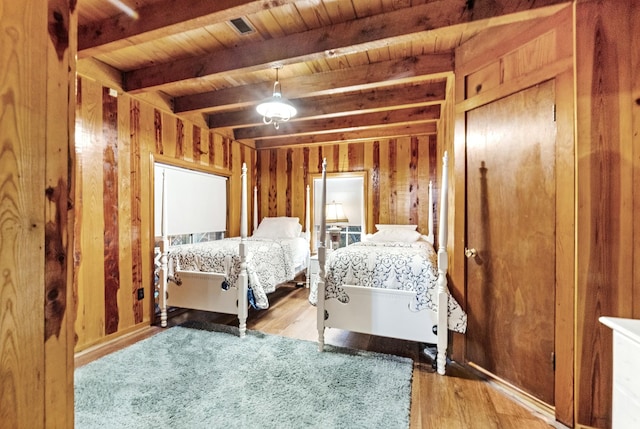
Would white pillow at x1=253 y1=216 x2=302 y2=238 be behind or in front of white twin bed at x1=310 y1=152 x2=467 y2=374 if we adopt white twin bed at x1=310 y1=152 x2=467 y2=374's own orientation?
behind

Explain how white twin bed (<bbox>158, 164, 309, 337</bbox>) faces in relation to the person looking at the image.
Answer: facing the viewer and to the left of the viewer

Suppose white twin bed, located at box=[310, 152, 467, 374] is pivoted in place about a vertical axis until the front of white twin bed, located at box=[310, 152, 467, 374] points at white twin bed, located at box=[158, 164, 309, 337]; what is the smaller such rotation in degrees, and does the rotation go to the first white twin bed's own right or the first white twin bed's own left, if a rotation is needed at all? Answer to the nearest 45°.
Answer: approximately 90° to the first white twin bed's own right

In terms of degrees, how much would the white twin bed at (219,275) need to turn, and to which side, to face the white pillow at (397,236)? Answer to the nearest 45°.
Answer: approximately 135° to its left

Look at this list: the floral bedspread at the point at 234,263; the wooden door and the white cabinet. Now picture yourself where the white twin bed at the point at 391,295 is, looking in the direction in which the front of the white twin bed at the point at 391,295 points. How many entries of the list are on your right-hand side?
1

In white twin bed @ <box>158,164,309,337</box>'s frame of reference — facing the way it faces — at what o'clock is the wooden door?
The wooden door is roughly at 9 o'clock from the white twin bed.

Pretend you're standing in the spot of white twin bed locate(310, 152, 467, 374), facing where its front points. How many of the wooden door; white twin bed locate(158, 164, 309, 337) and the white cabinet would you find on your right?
1

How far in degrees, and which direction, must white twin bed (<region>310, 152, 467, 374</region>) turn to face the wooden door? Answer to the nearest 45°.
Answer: approximately 90° to its left

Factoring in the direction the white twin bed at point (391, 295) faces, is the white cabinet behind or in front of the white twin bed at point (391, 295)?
in front

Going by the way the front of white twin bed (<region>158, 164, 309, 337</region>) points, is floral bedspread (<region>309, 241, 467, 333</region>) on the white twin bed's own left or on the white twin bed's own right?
on the white twin bed's own left

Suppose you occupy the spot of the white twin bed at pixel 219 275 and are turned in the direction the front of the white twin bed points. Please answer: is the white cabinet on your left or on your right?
on your left

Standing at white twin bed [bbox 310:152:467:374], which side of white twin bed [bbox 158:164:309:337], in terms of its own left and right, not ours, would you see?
left

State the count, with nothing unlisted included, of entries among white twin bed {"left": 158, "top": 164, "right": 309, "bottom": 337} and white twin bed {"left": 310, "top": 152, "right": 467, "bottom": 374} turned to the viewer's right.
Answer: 0

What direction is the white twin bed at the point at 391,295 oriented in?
toward the camera
